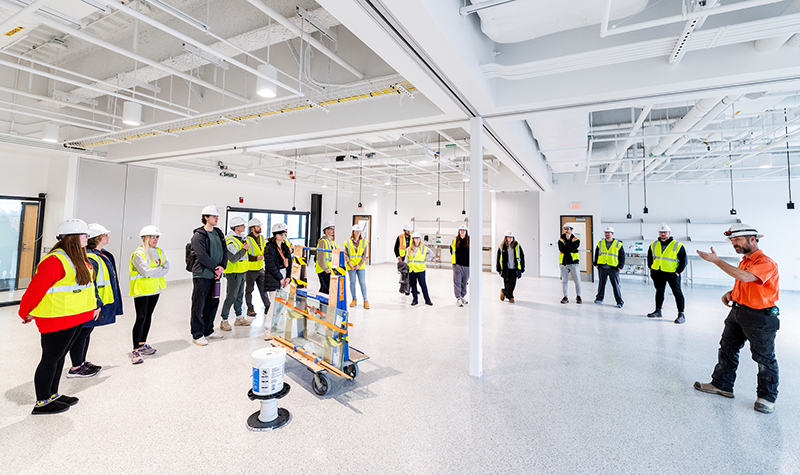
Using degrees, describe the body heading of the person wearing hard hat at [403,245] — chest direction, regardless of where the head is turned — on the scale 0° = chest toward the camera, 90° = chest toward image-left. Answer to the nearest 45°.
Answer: approximately 315°

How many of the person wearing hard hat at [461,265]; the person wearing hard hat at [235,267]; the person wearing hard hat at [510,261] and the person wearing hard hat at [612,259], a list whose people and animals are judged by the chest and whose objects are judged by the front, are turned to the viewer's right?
1

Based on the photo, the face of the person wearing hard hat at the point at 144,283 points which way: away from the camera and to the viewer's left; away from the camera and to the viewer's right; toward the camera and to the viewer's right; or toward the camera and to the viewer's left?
toward the camera and to the viewer's right

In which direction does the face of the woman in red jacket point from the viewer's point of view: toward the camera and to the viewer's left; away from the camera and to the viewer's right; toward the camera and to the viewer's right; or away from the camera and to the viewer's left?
away from the camera and to the viewer's right

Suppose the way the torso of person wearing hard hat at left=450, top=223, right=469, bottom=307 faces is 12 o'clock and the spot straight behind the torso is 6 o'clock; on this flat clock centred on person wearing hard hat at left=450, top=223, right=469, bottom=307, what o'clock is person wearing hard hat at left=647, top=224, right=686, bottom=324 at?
person wearing hard hat at left=647, top=224, right=686, bottom=324 is roughly at 9 o'clock from person wearing hard hat at left=450, top=223, right=469, bottom=307.

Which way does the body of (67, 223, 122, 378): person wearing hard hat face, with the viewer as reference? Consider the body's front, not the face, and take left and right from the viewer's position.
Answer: facing to the right of the viewer

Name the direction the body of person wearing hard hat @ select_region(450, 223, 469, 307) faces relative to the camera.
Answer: toward the camera

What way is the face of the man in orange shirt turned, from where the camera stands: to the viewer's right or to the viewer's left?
to the viewer's left

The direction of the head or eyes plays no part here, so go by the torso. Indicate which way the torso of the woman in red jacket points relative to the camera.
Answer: to the viewer's right

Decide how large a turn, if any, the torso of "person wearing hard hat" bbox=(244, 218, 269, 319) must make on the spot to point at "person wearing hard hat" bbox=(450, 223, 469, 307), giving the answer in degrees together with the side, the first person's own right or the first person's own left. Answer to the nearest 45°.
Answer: approximately 45° to the first person's own left

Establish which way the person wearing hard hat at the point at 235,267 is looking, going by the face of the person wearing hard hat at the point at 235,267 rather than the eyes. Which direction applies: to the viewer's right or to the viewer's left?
to the viewer's right

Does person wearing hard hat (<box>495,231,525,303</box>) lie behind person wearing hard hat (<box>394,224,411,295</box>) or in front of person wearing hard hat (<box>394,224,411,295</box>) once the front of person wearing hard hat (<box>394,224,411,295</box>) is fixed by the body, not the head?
in front

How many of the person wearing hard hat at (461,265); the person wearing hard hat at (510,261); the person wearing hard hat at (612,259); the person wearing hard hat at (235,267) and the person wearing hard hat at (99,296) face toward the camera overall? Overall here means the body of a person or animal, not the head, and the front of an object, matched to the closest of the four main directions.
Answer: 3

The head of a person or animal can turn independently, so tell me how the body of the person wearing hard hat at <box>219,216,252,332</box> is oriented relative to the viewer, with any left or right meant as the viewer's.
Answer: facing to the right of the viewer
